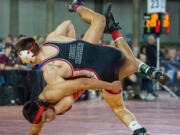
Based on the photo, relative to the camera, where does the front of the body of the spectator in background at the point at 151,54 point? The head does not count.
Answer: toward the camera

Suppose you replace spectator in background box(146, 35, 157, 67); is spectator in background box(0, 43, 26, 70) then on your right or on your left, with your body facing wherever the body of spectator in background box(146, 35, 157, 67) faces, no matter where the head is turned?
on your right
